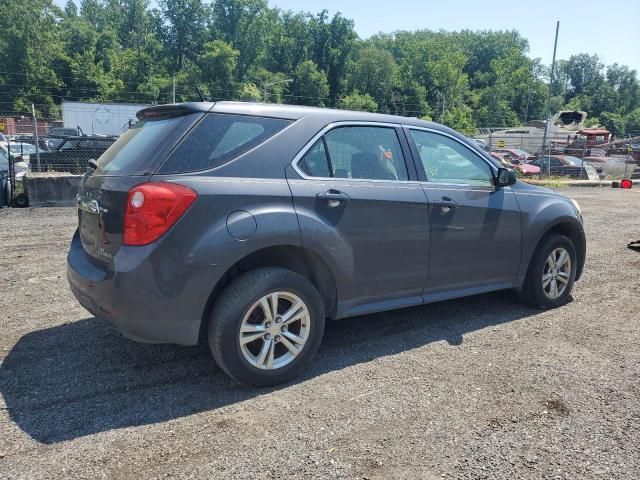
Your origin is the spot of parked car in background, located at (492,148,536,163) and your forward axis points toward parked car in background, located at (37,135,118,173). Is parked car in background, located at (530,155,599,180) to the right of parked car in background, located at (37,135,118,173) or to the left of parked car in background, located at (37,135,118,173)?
left

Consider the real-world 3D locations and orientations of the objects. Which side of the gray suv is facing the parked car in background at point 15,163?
left

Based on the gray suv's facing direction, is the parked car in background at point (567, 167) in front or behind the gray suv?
in front

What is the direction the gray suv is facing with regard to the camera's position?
facing away from the viewer and to the right of the viewer

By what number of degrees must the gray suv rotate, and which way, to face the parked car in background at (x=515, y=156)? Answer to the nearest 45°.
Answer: approximately 45° to its left
